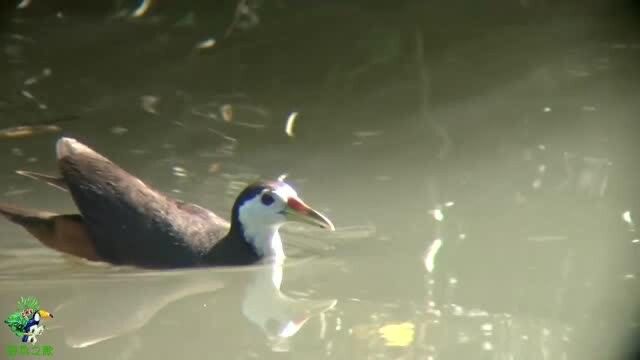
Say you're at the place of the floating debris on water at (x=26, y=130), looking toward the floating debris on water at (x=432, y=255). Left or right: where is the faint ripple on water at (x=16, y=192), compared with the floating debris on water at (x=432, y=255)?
right

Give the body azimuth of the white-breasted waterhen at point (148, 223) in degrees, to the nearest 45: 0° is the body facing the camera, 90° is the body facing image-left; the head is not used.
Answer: approximately 270°

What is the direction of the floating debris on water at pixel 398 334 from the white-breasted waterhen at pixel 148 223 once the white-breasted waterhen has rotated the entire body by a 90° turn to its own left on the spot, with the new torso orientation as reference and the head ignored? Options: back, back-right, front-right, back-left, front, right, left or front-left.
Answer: back-right

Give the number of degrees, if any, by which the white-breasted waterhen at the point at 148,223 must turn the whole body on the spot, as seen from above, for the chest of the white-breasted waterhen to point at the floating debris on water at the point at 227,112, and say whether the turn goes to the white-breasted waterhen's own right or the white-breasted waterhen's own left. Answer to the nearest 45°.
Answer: approximately 90° to the white-breasted waterhen's own left

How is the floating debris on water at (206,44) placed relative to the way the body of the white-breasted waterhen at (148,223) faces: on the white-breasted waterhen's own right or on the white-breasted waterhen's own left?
on the white-breasted waterhen's own left

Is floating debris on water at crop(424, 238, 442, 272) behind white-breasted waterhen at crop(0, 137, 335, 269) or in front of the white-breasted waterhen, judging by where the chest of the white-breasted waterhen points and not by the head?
in front

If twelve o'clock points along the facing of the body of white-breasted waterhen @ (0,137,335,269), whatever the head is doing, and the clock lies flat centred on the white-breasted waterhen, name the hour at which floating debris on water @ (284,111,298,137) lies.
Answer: The floating debris on water is roughly at 10 o'clock from the white-breasted waterhen.

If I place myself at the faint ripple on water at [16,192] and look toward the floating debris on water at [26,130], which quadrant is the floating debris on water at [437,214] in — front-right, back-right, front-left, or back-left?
back-right

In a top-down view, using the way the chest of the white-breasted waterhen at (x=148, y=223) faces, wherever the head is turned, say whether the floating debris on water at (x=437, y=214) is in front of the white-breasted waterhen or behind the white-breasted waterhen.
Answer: in front

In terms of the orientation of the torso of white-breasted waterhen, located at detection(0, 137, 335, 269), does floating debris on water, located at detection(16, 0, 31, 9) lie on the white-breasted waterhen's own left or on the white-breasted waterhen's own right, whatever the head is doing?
on the white-breasted waterhen's own left

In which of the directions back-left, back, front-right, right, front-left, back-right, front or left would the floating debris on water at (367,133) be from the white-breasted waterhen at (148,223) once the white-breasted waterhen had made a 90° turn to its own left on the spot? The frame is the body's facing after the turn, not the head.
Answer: front-right
